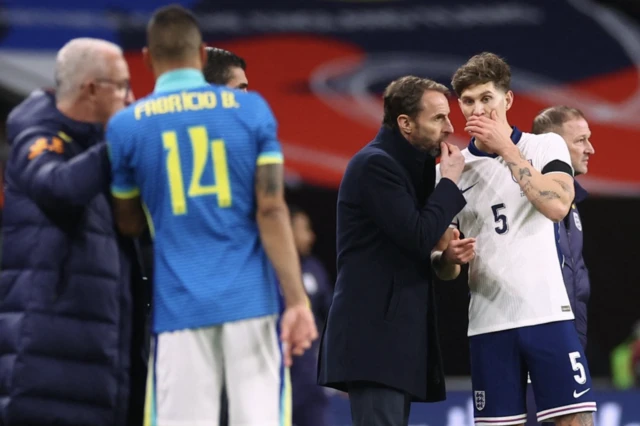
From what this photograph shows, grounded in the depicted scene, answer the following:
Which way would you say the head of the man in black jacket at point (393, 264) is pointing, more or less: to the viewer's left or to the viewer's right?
to the viewer's right

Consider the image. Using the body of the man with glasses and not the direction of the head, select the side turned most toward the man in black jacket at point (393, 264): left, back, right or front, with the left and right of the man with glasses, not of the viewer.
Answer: front

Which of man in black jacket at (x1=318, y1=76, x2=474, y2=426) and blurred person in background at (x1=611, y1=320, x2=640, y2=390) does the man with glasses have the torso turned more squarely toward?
the man in black jacket

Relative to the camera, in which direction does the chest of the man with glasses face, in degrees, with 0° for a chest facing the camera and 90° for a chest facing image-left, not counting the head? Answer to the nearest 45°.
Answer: approximately 270°

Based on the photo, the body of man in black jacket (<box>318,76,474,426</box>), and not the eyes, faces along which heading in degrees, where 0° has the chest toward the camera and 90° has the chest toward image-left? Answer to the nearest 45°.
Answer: approximately 270°

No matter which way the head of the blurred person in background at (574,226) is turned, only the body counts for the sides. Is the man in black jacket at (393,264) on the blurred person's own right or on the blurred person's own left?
on the blurred person's own right

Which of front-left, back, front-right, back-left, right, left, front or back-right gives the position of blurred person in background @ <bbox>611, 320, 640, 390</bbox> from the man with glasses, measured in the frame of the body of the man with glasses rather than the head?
front-left
